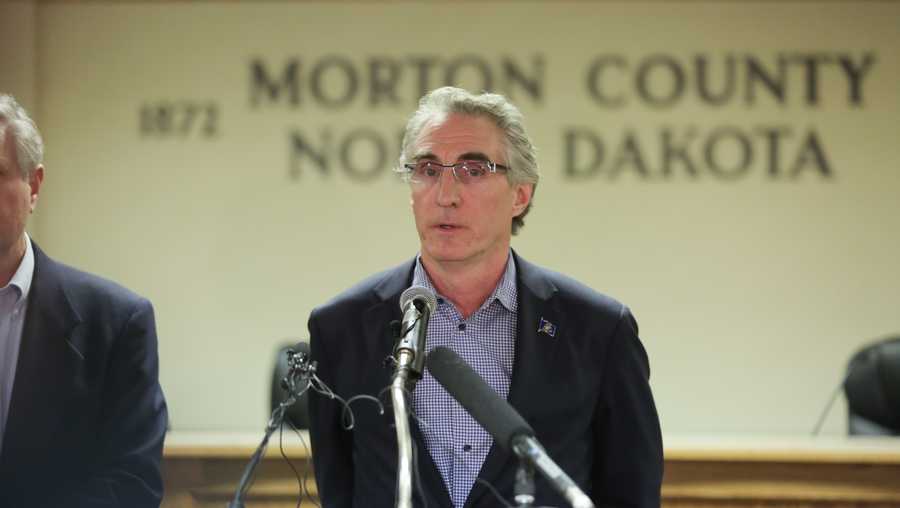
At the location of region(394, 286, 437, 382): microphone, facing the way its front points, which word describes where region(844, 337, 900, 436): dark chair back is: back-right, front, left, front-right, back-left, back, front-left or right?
front-right

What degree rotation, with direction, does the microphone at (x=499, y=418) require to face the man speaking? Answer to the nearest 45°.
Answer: approximately 45° to its right

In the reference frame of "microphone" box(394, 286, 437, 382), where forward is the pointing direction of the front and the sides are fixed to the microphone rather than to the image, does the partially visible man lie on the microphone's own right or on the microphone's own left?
on the microphone's own left

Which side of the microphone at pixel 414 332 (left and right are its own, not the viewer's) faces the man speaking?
front

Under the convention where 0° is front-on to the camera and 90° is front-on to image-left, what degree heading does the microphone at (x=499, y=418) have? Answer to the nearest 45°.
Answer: approximately 135°

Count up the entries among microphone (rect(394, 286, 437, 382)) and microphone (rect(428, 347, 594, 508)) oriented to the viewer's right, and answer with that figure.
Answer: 0

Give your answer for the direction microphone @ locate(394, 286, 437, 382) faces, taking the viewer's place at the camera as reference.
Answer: facing away from the viewer

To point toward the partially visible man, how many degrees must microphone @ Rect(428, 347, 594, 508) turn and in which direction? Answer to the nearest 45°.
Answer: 0° — it already faces them
